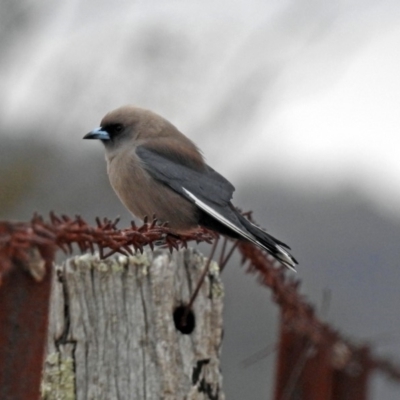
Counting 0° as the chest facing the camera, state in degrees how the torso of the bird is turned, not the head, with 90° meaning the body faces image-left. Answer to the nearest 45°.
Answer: approximately 90°
